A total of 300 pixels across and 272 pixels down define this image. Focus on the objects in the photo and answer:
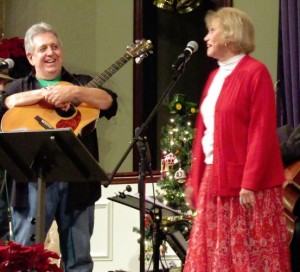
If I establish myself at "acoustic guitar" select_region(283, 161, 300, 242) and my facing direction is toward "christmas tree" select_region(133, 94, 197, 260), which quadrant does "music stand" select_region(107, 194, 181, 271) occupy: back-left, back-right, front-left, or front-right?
front-left

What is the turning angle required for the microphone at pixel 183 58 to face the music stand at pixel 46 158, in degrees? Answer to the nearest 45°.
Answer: approximately 135° to its right

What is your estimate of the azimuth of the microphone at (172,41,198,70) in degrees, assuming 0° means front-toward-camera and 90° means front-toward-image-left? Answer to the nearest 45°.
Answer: approximately 270°

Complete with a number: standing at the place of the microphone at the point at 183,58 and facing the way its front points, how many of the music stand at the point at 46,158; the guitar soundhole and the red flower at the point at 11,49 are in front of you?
0

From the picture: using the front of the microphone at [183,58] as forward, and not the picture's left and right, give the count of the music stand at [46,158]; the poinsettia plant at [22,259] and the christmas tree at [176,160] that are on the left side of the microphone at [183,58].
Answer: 1

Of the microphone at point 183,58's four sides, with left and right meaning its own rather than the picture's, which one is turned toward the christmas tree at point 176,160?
left

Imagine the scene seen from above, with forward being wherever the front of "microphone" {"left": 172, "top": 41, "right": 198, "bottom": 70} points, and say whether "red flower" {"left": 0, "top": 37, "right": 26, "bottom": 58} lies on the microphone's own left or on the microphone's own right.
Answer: on the microphone's own left

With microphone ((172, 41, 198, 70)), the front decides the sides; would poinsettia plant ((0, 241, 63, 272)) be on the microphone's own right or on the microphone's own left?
on the microphone's own right
